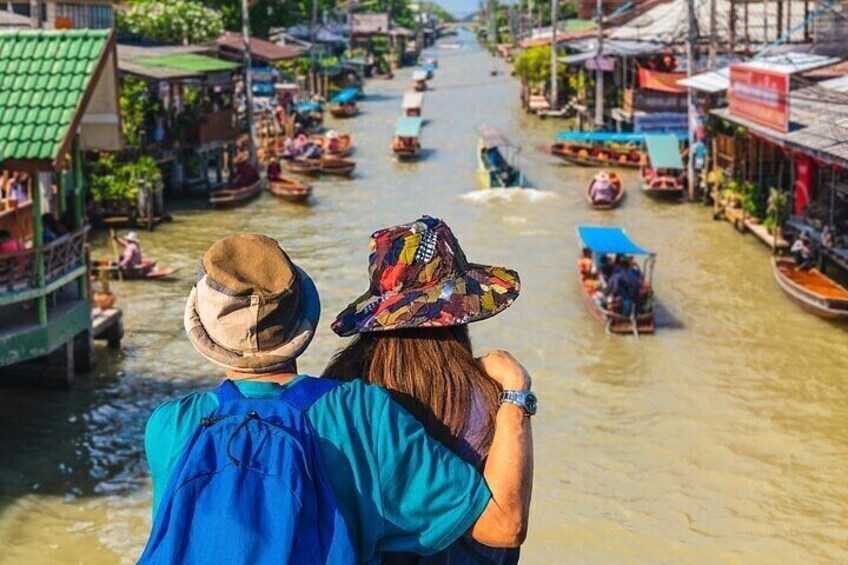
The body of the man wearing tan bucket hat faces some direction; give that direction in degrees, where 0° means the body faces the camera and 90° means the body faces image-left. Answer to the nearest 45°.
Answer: approximately 180°

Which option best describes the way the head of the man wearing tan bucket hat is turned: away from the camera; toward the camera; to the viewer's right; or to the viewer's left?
away from the camera

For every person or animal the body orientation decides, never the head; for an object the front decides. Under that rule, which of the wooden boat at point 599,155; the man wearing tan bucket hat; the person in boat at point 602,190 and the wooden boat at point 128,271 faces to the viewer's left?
the wooden boat at point 599,155

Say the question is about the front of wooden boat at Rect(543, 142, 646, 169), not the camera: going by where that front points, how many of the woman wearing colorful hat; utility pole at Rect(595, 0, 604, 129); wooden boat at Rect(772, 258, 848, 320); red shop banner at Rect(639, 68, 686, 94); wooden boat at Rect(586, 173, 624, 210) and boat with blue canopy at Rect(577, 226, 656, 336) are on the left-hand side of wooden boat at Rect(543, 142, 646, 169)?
4

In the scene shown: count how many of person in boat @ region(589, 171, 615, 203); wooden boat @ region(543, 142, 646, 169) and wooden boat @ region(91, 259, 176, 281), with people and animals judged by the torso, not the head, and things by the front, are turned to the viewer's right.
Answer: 1

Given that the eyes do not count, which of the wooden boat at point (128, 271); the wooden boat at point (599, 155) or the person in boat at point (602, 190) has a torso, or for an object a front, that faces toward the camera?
the person in boat

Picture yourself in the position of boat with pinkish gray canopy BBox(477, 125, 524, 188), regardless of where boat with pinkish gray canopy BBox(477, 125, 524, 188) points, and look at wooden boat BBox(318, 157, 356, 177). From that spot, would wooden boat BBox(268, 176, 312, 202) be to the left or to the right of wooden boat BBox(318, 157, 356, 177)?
left

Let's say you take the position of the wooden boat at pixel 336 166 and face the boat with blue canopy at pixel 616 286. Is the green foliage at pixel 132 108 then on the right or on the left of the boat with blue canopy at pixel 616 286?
right

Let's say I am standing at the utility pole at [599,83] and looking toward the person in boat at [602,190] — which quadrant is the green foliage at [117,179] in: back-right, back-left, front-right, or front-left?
front-right

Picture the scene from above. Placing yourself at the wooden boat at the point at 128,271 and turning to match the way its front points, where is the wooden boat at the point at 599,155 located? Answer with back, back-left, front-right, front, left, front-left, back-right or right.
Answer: front-left

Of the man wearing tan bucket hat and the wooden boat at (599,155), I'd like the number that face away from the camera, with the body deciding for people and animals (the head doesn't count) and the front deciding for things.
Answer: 1

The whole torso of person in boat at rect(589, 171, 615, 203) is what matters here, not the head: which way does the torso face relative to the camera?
toward the camera

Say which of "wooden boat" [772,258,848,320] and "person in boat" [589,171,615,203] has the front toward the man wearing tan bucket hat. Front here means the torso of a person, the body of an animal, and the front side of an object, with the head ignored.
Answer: the person in boat

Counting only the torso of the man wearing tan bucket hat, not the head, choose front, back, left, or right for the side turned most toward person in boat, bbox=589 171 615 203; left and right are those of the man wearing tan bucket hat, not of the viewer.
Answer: front

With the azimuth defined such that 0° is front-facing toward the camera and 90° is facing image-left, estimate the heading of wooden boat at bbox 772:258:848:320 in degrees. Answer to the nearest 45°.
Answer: approximately 135°

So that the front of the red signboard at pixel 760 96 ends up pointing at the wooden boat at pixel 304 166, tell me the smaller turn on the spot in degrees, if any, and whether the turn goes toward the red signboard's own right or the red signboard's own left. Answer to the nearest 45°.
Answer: approximately 90° to the red signboard's own right

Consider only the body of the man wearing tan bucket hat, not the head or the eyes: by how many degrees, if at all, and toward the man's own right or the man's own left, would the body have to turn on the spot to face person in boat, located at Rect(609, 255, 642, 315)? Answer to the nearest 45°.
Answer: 0° — they already face them

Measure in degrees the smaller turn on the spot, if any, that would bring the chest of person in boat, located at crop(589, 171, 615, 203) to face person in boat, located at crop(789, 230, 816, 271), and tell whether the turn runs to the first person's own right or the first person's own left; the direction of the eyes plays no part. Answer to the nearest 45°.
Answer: approximately 135° to the first person's own right

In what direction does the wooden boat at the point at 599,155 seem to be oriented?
to the viewer's left

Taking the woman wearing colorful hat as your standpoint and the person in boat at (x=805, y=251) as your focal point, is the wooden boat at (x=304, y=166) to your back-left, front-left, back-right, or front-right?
front-left
